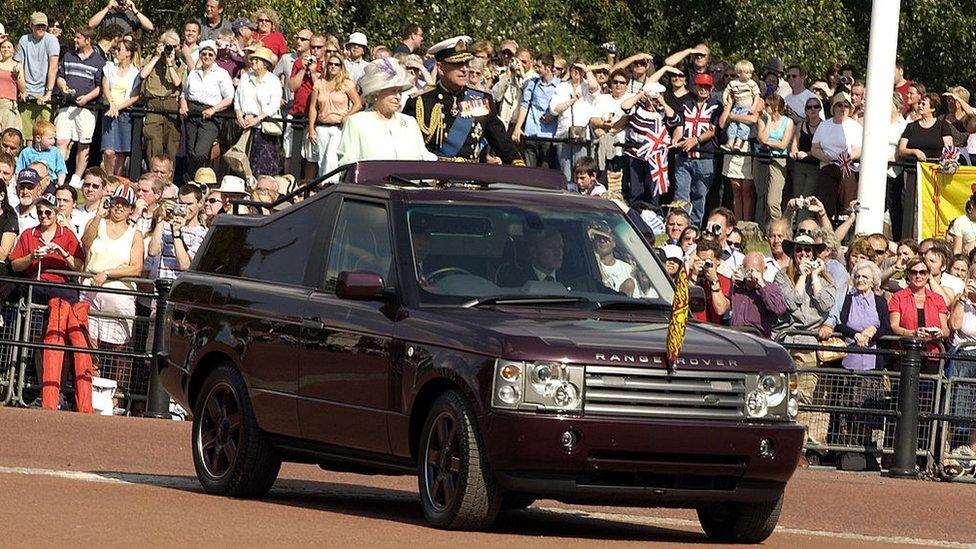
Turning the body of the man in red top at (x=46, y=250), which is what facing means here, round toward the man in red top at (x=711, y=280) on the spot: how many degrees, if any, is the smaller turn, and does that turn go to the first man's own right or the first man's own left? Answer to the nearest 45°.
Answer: approximately 45° to the first man's own left

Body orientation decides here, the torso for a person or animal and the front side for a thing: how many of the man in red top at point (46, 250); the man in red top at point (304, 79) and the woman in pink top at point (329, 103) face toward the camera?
3

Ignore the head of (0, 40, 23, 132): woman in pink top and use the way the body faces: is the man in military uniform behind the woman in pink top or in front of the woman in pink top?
in front

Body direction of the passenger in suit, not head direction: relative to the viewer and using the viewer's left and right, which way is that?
facing the viewer and to the right of the viewer

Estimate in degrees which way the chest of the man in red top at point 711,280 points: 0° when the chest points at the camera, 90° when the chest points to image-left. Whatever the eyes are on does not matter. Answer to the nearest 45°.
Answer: approximately 45°

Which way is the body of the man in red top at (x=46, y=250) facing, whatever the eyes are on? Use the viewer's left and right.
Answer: facing the viewer

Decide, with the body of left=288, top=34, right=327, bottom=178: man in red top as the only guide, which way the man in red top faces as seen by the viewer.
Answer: toward the camera
